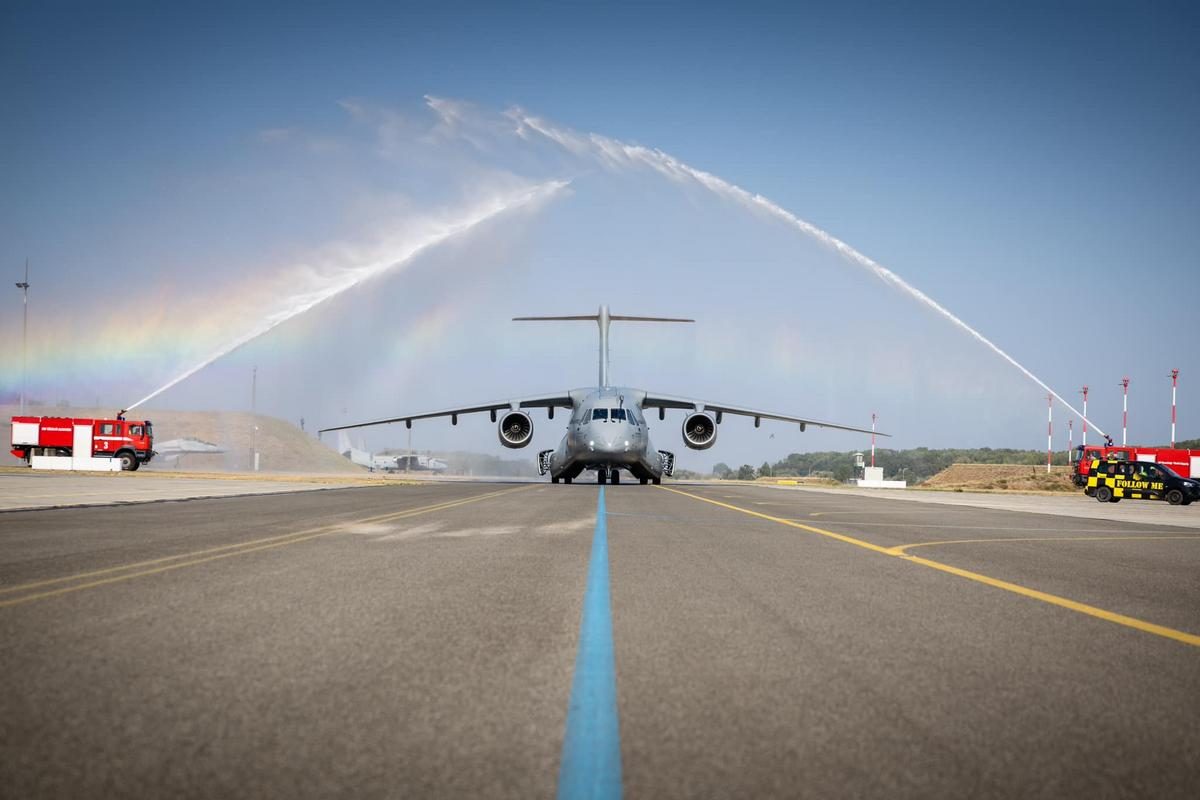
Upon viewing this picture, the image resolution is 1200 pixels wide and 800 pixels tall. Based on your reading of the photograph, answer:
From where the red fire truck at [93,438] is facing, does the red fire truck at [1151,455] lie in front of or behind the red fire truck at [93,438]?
in front

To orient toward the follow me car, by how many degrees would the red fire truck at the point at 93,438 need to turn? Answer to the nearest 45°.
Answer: approximately 45° to its right

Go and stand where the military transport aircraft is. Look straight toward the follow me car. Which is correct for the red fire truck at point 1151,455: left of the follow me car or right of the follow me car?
left

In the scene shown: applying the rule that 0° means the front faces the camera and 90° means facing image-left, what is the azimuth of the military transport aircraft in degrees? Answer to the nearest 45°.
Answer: approximately 0°

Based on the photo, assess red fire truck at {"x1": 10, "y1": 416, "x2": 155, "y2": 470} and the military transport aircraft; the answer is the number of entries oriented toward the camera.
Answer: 1

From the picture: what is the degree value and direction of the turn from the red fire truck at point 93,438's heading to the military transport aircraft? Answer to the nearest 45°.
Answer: approximately 45° to its right

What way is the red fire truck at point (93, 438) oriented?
to the viewer's right

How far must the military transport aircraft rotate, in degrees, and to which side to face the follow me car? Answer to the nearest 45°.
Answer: approximately 90° to its left

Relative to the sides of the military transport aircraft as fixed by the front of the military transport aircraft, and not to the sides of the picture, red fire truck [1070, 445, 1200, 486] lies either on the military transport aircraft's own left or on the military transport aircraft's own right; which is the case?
on the military transport aircraft's own left

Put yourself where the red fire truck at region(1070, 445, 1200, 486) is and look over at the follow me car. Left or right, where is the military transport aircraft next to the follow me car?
right
